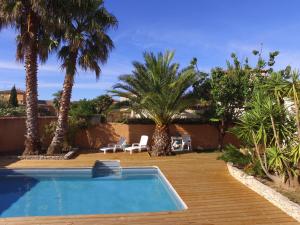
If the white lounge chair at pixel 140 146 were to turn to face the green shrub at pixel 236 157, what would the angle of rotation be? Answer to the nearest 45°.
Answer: approximately 90° to its left

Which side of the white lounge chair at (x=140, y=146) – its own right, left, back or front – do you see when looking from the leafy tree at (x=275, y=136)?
left

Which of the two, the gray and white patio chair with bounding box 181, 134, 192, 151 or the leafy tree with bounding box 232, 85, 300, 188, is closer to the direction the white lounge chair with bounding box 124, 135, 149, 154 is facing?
the leafy tree

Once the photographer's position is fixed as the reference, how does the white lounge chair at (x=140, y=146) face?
facing the viewer and to the left of the viewer

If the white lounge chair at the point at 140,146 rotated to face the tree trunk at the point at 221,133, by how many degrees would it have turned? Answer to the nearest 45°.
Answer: approximately 135° to its left

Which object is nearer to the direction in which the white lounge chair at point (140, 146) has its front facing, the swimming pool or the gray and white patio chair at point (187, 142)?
the swimming pool

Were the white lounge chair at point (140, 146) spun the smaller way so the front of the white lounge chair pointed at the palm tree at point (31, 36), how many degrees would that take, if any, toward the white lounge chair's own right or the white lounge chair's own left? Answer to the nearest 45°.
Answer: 0° — it already faces it
